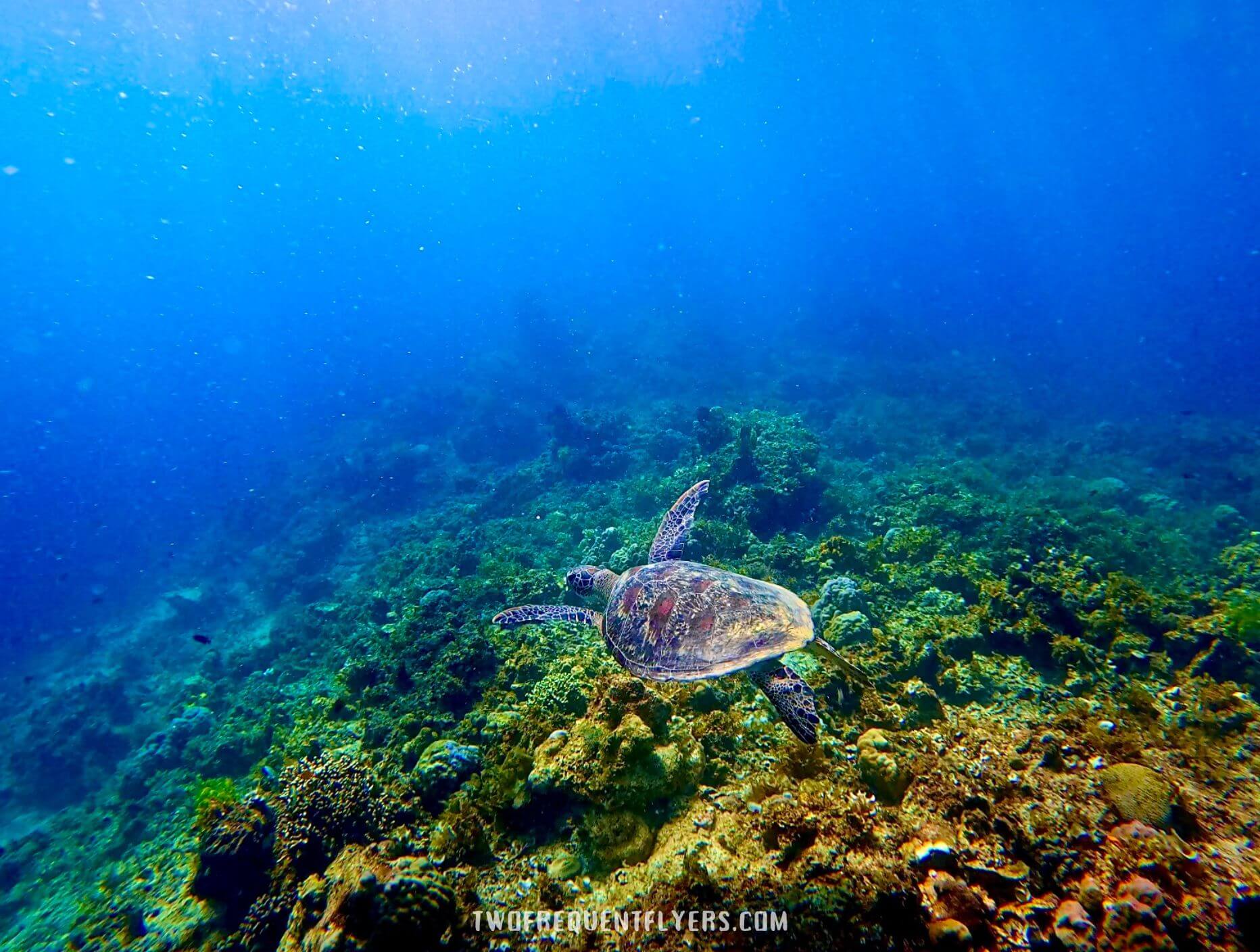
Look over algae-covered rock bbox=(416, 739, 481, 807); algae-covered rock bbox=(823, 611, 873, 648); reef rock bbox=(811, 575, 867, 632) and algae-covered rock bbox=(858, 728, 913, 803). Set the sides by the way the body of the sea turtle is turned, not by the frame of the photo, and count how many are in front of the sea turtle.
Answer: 1

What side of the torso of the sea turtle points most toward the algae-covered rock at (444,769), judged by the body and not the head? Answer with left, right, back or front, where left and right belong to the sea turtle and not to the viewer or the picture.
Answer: front

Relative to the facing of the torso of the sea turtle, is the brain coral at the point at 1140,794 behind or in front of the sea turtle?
behind

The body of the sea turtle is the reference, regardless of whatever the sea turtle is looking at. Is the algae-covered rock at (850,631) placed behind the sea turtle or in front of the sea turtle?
behind

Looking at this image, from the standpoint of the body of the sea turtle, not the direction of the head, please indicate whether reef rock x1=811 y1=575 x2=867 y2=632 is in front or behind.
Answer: behind

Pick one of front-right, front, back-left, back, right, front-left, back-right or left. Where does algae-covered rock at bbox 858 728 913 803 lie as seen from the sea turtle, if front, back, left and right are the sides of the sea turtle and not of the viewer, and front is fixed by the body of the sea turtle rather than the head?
back-left

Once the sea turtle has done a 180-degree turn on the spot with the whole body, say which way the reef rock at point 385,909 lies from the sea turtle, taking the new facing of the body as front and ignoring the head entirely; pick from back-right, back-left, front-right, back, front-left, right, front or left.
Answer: back-right

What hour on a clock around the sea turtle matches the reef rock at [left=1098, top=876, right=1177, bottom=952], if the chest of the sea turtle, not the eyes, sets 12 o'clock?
The reef rock is roughly at 8 o'clock from the sea turtle.

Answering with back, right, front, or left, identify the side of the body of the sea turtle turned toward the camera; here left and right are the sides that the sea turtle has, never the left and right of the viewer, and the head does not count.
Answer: left

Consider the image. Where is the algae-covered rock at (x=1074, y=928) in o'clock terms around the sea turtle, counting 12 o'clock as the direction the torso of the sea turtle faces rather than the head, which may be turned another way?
The algae-covered rock is roughly at 8 o'clock from the sea turtle.
